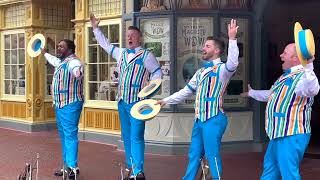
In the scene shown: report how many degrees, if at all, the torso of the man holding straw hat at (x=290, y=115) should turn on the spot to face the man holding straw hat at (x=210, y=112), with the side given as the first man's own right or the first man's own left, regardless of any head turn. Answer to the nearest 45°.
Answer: approximately 90° to the first man's own right

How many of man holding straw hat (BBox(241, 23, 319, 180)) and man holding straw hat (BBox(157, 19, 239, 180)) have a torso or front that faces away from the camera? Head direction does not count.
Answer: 0

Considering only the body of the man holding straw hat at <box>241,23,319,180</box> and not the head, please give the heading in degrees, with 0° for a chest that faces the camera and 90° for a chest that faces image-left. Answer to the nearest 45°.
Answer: approximately 45°

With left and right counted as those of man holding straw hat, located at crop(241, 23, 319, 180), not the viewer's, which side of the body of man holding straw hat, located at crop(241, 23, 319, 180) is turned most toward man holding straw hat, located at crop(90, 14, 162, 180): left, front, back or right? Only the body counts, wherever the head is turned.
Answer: front

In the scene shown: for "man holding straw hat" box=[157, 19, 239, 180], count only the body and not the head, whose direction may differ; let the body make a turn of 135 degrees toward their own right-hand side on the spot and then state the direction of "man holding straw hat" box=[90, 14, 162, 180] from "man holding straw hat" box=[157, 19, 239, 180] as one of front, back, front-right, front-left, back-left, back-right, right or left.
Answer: front-left

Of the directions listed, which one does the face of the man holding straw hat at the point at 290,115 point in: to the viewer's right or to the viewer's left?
to the viewer's left

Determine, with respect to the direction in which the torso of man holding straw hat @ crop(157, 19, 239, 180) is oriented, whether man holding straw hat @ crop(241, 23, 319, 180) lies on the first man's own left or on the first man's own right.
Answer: on the first man's own left

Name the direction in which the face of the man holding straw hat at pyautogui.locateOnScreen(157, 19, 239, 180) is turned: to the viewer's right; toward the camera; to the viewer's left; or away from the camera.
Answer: to the viewer's left

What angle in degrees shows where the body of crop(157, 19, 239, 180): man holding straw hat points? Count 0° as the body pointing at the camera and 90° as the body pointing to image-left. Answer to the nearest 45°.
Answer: approximately 45°
